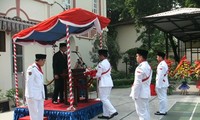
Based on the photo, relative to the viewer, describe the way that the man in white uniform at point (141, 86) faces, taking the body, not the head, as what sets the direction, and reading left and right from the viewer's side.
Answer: facing away from the viewer and to the left of the viewer

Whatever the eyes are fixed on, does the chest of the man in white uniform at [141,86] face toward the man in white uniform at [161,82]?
no

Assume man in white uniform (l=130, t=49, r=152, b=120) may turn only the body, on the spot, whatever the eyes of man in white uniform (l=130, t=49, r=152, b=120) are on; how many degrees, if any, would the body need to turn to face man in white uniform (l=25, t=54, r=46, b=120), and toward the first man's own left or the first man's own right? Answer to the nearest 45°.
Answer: approximately 45° to the first man's own left

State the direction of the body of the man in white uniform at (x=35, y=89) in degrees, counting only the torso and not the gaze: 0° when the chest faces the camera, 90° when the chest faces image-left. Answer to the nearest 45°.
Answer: approximately 315°

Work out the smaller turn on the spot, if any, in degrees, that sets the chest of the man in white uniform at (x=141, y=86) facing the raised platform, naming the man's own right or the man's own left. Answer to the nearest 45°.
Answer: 0° — they already face it

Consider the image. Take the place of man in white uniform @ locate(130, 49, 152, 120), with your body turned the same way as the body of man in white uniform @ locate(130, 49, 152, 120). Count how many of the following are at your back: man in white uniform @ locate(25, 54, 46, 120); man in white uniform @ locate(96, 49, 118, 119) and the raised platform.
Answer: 0

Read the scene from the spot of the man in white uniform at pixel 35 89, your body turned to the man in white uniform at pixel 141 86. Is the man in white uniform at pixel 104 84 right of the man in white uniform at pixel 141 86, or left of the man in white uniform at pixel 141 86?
left

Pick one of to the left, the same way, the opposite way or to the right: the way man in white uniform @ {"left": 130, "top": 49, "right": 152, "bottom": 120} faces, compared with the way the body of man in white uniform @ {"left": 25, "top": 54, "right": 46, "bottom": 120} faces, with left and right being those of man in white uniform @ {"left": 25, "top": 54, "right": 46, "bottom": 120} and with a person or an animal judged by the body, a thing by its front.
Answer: the opposite way

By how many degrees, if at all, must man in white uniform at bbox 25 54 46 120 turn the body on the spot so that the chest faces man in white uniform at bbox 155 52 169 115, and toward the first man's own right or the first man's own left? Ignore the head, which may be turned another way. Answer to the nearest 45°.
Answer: approximately 45° to the first man's own left

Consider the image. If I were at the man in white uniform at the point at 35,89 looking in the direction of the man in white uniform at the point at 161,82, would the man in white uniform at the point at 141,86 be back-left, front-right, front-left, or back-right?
front-right
